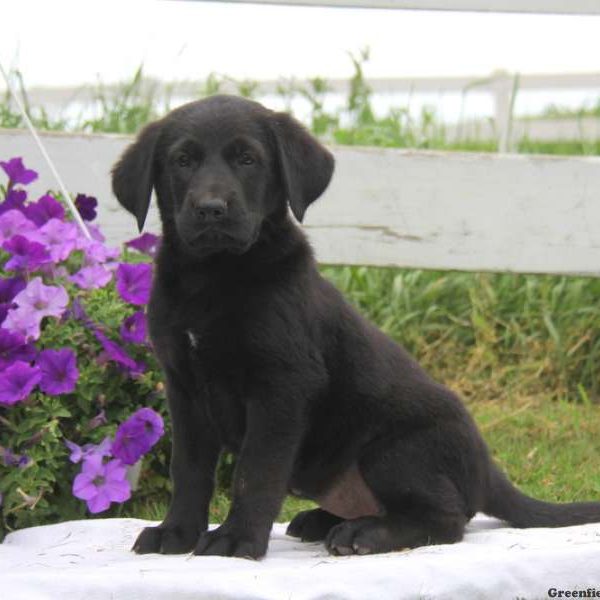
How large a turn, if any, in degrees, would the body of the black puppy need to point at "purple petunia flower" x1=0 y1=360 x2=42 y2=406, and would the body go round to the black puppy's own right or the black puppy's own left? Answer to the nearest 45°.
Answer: approximately 90° to the black puppy's own right

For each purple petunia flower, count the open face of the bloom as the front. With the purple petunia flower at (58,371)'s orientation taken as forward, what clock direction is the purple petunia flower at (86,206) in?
the purple petunia flower at (86,206) is roughly at 6 o'clock from the purple petunia flower at (58,371).

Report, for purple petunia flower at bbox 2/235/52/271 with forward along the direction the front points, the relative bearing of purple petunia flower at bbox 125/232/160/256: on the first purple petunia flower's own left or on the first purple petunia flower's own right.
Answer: on the first purple petunia flower's own left

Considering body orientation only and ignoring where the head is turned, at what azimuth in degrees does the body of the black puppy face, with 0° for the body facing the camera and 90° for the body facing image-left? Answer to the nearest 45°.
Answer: approximately 45°

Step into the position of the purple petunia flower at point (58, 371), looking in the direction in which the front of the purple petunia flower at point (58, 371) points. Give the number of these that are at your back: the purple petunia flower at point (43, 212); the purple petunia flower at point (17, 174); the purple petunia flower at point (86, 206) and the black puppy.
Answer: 3

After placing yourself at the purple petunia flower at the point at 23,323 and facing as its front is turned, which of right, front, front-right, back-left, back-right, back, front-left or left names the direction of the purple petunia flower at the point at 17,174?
back

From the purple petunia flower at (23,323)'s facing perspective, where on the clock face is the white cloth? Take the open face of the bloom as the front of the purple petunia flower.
The white cloth is roughly at 11 o'clock from the purple petunia flower.

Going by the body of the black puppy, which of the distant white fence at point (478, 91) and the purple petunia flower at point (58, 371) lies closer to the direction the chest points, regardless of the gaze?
the purple petunia flower

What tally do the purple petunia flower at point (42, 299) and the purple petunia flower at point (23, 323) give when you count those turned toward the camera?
2
